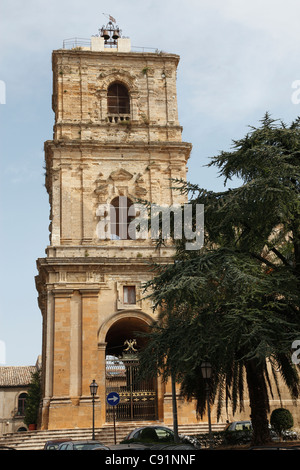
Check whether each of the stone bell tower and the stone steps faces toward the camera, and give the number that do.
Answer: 2

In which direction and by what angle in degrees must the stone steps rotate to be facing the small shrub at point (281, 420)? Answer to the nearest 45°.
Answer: approximately 45° to its left

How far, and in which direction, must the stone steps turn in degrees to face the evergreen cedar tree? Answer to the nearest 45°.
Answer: approximately 45° to its left

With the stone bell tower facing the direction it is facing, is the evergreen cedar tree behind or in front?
in front

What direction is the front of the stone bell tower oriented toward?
toward the camera
